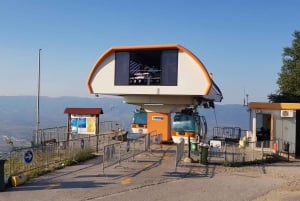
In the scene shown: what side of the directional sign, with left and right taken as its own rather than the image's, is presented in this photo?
front

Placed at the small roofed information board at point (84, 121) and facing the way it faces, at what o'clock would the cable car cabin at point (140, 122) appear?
The cable car cabin is roughly at 7 o'clock from the small roofed information board.

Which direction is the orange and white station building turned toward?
toward the camera

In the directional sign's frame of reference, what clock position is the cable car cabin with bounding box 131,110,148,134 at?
The cable car cabin is roughly at 7 o'clock from the directional sign.

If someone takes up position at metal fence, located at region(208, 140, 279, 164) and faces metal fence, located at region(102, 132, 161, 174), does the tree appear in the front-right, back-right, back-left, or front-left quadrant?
back-right

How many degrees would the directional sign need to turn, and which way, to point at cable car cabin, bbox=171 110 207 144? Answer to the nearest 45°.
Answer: approximately 135° to its left

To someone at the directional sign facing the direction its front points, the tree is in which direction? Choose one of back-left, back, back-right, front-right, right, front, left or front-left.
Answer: back-left

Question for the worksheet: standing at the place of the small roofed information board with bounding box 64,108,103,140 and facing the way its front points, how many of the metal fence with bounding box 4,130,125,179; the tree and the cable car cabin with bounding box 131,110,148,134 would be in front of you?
1

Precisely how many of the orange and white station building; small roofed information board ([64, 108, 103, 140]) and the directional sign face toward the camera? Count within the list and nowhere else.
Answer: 3

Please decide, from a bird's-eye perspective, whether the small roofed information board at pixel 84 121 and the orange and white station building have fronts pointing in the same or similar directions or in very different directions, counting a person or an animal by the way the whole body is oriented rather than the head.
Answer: same or similar directions

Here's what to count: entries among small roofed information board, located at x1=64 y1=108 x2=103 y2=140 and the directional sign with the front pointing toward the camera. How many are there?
2

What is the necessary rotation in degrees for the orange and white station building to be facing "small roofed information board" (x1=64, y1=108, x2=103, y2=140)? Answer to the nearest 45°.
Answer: approximately 45° to its right

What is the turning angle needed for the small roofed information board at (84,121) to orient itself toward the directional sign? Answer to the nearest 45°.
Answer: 0° — it already faces it
